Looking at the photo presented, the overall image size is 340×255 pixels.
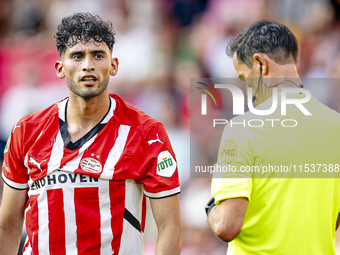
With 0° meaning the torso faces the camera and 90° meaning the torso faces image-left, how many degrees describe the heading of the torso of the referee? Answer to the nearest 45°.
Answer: approximately 135°

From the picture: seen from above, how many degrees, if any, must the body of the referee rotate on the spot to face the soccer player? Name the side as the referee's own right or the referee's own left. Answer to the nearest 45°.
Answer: approximately 45° to the referee's own left
